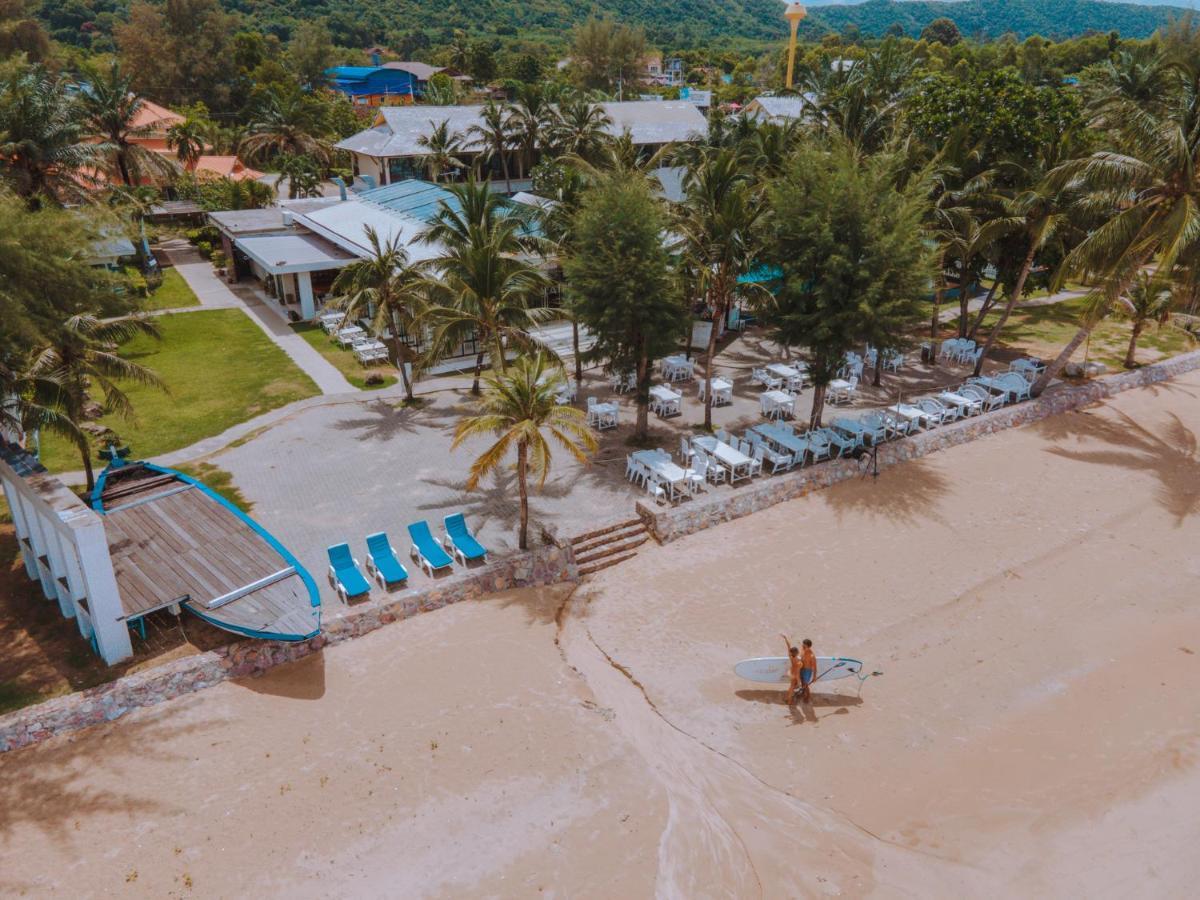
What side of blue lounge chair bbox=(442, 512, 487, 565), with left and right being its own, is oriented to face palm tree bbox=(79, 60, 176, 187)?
back

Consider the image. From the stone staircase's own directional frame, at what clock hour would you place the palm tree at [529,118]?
The palm tree is roughly at 7 o'clock from the stone staircase.

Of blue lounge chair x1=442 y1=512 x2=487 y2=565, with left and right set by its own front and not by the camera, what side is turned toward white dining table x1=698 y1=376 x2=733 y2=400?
left

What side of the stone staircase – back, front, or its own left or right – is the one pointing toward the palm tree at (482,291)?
back

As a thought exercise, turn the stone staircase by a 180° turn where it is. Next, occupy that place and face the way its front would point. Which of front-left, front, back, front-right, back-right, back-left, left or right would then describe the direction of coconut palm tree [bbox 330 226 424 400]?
front

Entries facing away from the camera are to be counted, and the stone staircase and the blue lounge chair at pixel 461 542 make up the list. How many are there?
0

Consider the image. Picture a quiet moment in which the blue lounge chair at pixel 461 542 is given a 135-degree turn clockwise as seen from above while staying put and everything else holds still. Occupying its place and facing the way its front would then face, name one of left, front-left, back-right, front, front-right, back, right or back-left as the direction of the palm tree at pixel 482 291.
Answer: right

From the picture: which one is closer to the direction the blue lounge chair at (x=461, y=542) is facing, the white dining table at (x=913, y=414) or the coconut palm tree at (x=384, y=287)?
the white dining table

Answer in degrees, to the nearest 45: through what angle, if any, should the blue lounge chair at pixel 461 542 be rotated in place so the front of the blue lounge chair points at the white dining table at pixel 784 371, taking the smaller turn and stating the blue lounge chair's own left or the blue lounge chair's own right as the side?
approximately 90° to the blue lounge chair's own left

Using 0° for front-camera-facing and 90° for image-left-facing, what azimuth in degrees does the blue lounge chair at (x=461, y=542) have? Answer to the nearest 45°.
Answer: approximately 315°

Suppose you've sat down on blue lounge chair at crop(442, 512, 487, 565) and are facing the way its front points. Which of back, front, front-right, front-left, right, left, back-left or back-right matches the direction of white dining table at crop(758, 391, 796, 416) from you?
left

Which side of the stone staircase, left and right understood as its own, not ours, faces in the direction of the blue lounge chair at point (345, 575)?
right

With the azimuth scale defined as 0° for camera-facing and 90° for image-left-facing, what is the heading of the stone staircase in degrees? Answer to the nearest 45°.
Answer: approximately 315°

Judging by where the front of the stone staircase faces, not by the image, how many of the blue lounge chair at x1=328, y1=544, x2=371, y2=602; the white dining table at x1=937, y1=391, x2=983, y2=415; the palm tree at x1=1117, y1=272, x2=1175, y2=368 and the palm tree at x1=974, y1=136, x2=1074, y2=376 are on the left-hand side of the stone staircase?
3

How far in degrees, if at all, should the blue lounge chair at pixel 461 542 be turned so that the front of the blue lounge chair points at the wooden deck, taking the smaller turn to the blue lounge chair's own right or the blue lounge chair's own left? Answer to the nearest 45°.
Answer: approximately 135° to the blue lounge chair's own right

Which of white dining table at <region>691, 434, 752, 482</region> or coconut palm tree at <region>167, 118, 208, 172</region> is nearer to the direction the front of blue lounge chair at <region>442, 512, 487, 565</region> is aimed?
the white dining table
